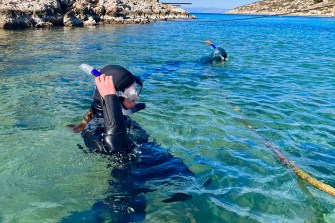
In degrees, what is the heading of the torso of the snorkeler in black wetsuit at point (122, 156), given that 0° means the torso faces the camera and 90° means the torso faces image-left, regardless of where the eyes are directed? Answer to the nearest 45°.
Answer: approximately 270°
